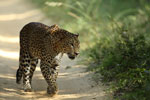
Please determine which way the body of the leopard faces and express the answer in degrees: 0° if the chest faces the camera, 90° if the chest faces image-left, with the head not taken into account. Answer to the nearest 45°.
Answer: approximately 315°

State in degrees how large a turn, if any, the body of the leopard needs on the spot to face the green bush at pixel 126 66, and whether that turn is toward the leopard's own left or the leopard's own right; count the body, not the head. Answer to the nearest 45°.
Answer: approximately 45° to the leopard's own left
